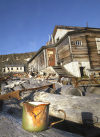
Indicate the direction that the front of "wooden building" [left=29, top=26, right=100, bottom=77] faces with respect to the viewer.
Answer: facing the viewer and to the left of the viewer

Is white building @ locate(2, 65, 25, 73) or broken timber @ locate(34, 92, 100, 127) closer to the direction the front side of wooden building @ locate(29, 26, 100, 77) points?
the broken timber

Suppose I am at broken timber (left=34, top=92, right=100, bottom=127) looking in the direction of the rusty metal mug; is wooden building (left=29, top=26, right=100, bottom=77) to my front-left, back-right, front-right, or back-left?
back-right

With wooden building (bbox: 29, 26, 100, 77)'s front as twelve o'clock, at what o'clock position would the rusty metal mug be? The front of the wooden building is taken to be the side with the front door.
The rusty metal mug is roughly at 11 o'clock from the wooden building.

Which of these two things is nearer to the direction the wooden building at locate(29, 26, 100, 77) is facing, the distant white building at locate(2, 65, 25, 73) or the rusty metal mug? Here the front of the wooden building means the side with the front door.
the rusty metal mug

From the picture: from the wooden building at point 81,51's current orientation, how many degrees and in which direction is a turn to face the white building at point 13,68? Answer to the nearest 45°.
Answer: approximately 90° to its right

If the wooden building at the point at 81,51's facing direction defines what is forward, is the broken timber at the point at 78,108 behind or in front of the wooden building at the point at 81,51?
in front
